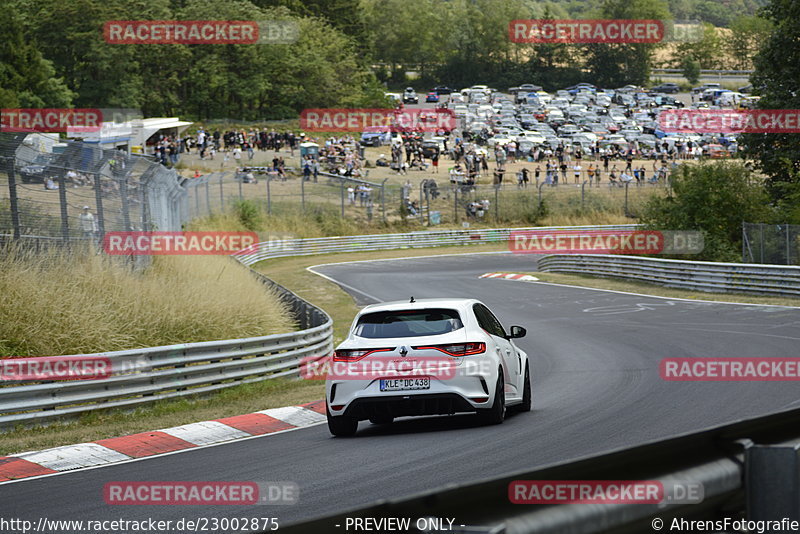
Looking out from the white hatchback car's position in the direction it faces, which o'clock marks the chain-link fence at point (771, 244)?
The chain-link fence is roughly at 1 o'clock from the white hatchback car.

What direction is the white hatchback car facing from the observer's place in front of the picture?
facing away from the viewer

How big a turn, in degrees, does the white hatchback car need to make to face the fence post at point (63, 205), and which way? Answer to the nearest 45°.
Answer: approximately 45° to its left

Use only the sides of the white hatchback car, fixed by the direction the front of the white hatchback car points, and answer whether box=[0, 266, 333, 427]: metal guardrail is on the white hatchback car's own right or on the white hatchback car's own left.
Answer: on the white hatchback car's own left

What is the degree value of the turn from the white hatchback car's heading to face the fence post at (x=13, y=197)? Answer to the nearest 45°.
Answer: approximately 45° to its left

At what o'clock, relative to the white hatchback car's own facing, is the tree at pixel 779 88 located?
The tree is roughly at 1 o'clock from the white hatchback car.

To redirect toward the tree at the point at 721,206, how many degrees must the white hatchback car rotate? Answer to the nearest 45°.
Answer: approximately 45° to its right
